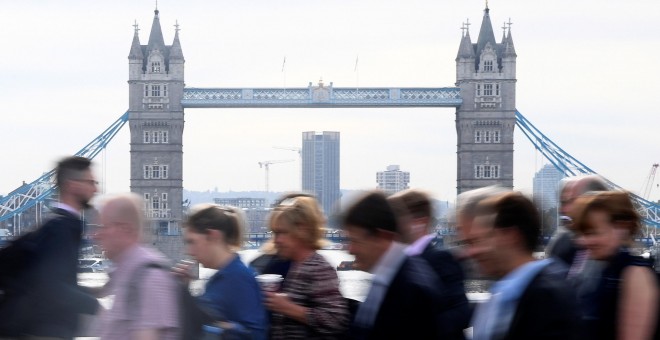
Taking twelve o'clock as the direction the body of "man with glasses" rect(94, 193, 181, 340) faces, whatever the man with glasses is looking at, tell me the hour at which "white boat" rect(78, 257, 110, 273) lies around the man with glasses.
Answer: The white boat is roughly at 3 o'clock from the man with glasses.

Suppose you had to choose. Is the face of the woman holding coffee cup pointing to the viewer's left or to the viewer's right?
to the viewer's left

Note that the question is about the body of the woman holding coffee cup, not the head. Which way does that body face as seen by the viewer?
to the viewer's left

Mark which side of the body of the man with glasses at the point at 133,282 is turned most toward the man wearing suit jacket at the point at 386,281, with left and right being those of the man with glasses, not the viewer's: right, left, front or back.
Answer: back

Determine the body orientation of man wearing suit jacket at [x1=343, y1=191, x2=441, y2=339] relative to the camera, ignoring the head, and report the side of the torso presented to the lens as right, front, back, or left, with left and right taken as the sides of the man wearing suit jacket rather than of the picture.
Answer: left

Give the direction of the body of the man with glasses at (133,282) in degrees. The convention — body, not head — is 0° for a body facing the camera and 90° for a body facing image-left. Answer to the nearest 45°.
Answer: approximately 90°

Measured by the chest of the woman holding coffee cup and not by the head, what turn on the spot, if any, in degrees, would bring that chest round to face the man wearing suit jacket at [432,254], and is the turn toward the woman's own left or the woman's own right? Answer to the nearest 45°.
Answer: approximately 135° to the woman's own right
